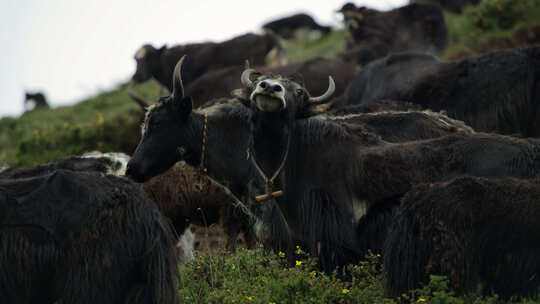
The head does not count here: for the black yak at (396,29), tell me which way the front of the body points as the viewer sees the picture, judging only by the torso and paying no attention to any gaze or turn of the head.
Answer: to the viewer's left

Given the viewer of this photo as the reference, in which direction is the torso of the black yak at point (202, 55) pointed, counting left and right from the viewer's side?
facing to the left of the viewer

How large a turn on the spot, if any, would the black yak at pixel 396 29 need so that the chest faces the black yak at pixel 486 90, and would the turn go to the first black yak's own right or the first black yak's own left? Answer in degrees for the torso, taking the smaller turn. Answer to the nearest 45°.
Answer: approximately 90° to the first black yak's own left

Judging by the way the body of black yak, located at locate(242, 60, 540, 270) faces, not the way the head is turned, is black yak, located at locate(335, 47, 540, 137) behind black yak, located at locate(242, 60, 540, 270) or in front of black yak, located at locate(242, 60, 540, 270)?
behind

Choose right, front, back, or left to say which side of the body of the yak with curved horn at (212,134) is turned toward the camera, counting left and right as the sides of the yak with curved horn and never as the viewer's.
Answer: left

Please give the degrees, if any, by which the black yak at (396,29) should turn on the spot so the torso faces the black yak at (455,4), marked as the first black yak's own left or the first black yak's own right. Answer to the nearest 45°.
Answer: approximately 90° to the first black yak's own right
